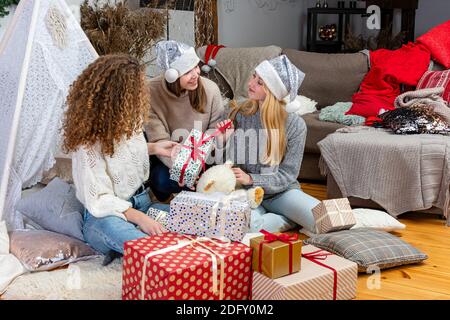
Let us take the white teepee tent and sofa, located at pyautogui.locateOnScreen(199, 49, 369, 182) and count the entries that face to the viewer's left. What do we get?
0

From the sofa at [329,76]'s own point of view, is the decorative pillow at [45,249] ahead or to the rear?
ahead

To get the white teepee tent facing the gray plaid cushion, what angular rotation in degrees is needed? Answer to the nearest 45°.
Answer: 0° — it already faces it

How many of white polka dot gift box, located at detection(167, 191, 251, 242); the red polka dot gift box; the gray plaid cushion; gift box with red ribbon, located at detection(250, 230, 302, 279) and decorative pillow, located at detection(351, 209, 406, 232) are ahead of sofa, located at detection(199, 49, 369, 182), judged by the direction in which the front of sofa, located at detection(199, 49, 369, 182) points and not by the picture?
5

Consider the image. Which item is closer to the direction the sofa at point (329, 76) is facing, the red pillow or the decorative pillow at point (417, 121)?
the decorative pillow

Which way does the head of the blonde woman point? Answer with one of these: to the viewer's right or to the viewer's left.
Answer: to the viewer's left

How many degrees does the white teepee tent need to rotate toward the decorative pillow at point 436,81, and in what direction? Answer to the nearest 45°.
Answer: approximately 45° to its left

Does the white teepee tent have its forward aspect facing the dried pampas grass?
no

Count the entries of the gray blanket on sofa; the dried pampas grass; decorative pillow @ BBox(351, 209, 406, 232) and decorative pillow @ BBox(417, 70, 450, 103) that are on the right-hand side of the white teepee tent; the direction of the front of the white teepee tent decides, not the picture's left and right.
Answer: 0

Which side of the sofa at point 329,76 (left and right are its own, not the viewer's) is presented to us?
front

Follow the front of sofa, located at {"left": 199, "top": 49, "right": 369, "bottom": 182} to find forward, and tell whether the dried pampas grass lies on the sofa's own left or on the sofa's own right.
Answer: on the sofa's own right

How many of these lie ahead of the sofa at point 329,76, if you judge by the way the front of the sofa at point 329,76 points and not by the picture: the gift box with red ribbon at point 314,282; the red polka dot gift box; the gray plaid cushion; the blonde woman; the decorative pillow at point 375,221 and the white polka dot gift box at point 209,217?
6

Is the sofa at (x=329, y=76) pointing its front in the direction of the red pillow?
no

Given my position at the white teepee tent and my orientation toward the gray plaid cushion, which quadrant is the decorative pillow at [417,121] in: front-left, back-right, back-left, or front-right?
front-left

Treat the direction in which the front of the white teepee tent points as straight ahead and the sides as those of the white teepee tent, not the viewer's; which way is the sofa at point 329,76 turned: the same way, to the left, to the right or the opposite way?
to the right

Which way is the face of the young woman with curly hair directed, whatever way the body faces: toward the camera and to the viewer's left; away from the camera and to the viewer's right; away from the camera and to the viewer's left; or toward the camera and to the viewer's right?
away from the camera and to the viewer's right

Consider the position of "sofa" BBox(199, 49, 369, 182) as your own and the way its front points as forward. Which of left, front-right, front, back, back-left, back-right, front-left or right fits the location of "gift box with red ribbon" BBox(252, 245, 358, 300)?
front

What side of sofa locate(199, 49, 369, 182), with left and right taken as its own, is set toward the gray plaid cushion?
front

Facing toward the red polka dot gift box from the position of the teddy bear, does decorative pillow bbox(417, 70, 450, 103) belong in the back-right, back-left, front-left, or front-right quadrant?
back-left

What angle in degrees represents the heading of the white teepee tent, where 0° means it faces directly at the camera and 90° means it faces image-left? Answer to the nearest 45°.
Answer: approximately 315°

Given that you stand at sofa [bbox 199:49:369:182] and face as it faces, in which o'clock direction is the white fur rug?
The white fur rug is roughly at 1 o'clock from the sofa.

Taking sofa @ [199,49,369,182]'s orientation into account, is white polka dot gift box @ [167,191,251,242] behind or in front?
in front
